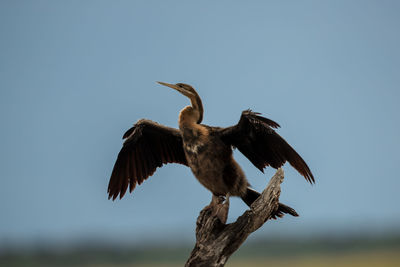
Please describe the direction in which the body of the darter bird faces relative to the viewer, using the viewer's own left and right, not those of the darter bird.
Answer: facing the viewer and to the left of the viewer
